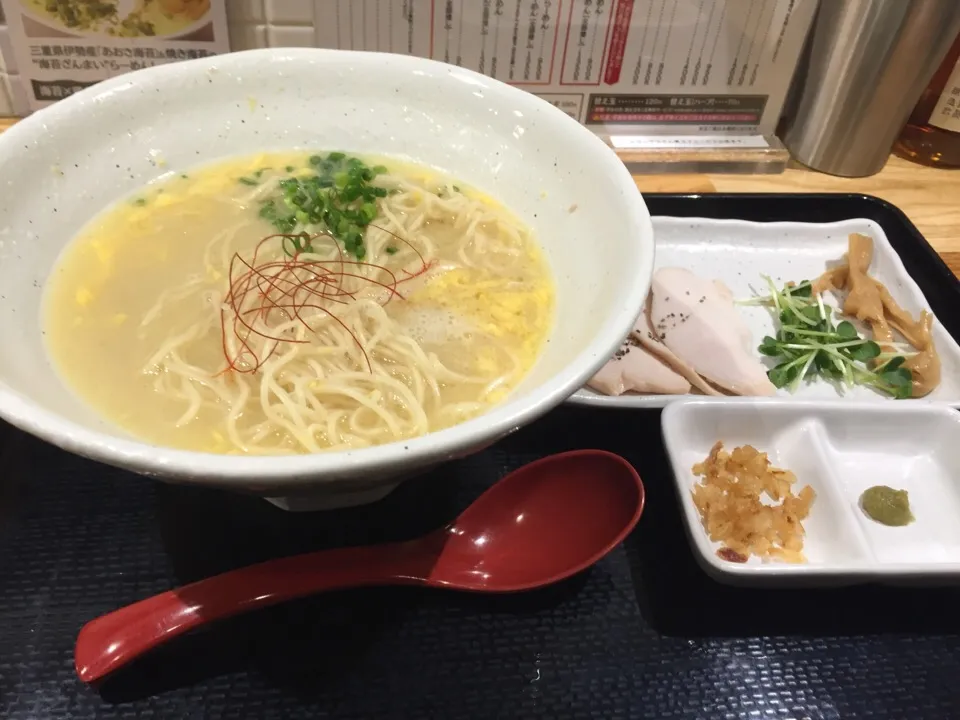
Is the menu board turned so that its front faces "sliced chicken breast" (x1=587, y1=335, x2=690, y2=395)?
yes

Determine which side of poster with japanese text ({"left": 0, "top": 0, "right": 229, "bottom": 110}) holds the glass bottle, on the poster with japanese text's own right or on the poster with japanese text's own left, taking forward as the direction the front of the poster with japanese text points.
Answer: on the poster with japanese text's own left

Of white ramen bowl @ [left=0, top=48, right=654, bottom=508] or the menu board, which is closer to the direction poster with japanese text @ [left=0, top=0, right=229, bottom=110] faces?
the white ramen bowl

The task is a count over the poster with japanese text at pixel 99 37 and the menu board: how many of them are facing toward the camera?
2

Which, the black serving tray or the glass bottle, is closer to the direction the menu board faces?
the black serving tray

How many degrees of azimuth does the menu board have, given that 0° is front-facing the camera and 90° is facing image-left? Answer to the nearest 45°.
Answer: approximately 0°

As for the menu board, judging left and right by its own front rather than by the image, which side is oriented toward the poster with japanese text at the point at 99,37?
right

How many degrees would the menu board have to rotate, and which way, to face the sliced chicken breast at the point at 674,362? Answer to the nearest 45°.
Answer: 0° — it already faces it

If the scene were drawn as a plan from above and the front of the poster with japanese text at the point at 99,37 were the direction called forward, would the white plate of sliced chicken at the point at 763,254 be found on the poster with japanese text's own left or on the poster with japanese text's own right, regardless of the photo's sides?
on the poster with japanese text's own left

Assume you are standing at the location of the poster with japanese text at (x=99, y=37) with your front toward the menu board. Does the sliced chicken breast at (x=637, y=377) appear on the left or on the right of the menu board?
right

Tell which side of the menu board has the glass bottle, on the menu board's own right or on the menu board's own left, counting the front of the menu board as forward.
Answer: on the menu board's own left
